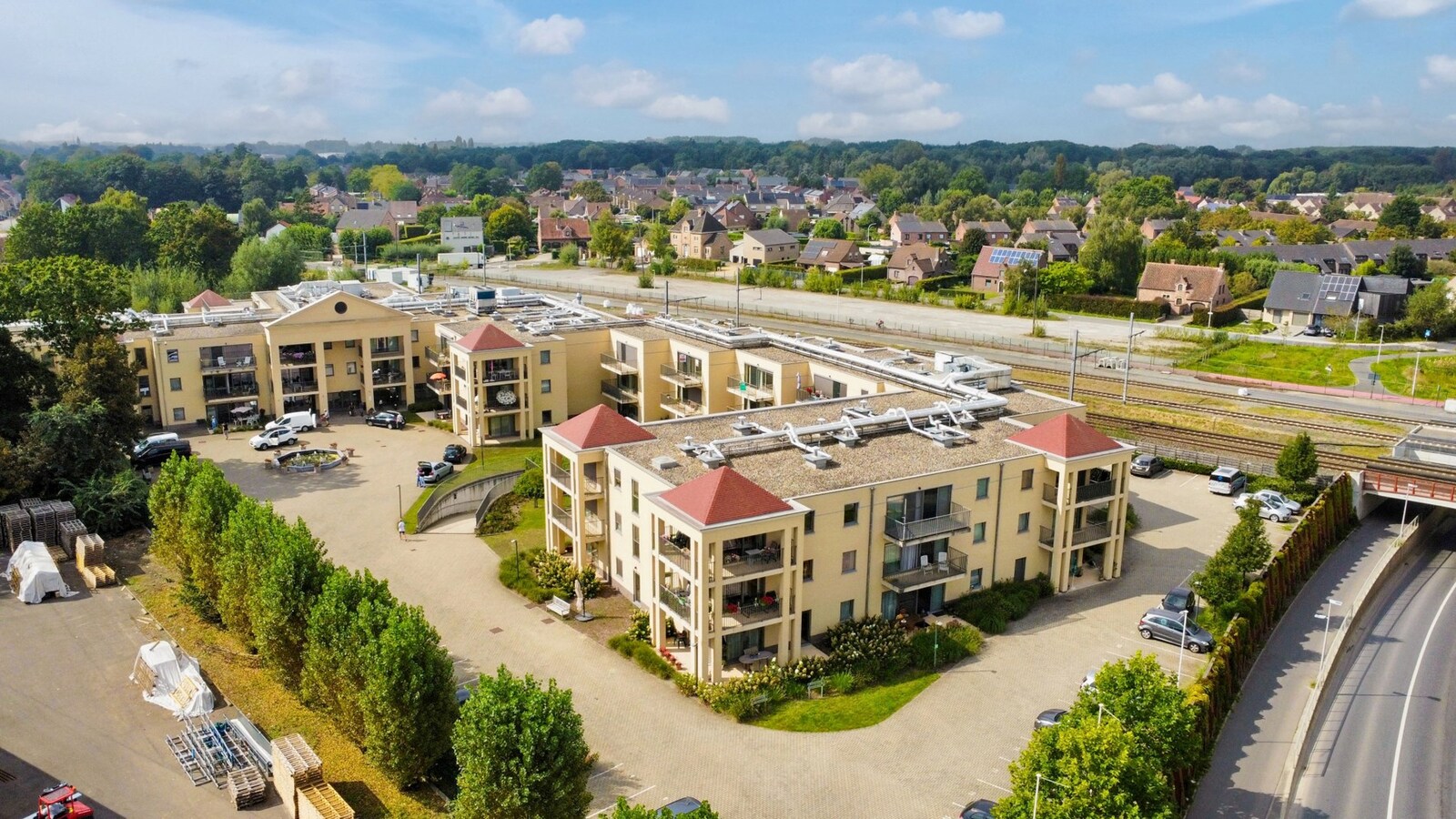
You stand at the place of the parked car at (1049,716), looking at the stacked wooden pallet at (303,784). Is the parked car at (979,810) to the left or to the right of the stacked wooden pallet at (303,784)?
left

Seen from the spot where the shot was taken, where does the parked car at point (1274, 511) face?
facing the viewer and to the right of the viewer

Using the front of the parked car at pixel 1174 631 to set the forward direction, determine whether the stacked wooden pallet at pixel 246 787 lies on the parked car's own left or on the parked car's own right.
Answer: on the parked car's own right

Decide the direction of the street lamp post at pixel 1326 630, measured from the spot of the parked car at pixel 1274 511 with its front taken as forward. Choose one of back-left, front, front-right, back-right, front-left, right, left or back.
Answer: front-right

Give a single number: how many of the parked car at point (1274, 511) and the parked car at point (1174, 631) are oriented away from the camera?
0

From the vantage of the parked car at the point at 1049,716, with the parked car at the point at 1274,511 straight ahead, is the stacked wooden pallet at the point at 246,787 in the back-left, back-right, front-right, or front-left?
back-left
